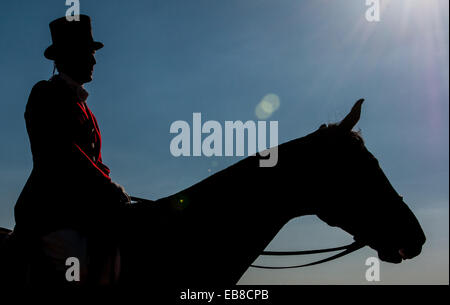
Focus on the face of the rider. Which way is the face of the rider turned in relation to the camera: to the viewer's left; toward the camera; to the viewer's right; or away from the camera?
to the viewer's right

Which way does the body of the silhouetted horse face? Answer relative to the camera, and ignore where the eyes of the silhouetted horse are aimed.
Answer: to the viewer's right

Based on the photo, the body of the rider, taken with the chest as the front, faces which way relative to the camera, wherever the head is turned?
to the viewer's right
